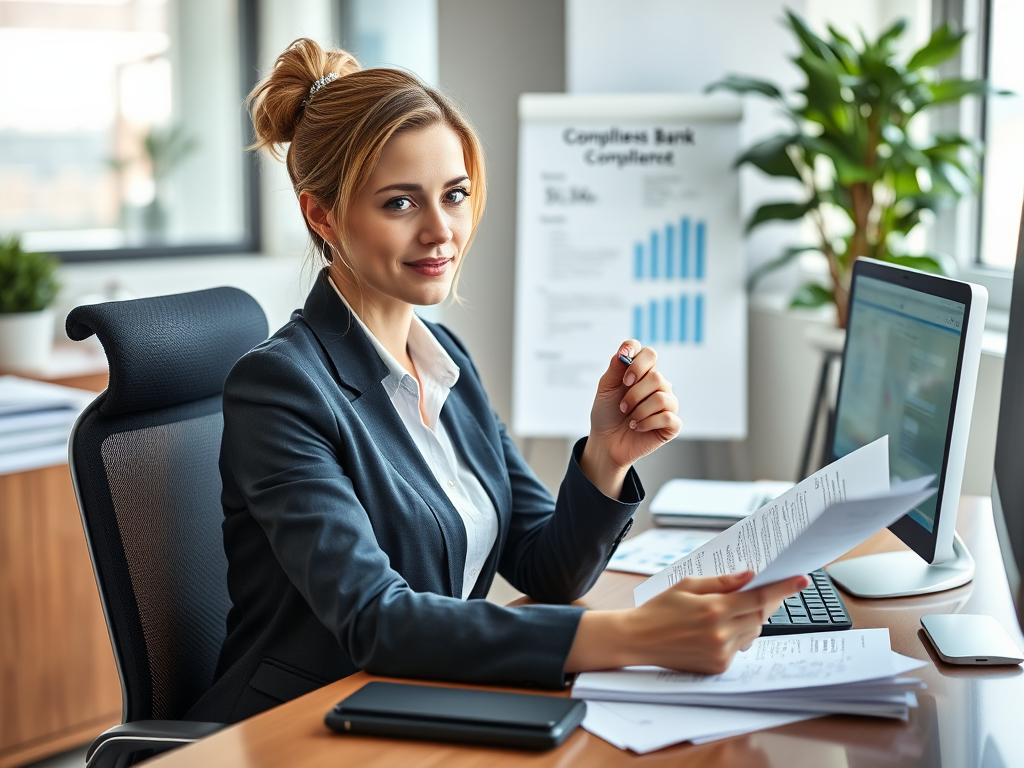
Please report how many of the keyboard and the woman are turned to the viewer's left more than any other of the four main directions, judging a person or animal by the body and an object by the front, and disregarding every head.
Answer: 1

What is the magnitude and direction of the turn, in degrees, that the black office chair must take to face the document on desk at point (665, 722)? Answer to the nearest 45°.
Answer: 0° — it already faces it

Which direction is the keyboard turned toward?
to the viewer's left

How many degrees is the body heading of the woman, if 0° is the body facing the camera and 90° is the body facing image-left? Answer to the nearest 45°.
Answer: approximately 315°

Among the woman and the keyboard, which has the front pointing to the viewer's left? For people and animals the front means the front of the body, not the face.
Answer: the keyboard

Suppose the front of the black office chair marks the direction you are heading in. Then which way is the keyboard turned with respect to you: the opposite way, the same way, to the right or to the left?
the opposite way
